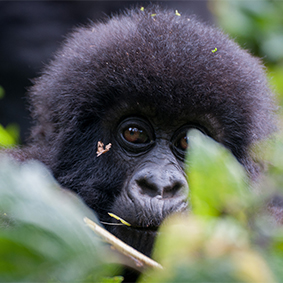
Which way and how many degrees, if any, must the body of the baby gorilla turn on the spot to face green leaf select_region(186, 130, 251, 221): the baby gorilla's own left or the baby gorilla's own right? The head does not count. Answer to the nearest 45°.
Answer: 0° — it already faces it

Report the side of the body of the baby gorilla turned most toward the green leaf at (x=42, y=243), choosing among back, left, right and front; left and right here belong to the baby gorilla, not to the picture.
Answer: front

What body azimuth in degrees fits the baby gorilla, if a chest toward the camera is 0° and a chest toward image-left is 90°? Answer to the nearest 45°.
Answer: approximately 0°
